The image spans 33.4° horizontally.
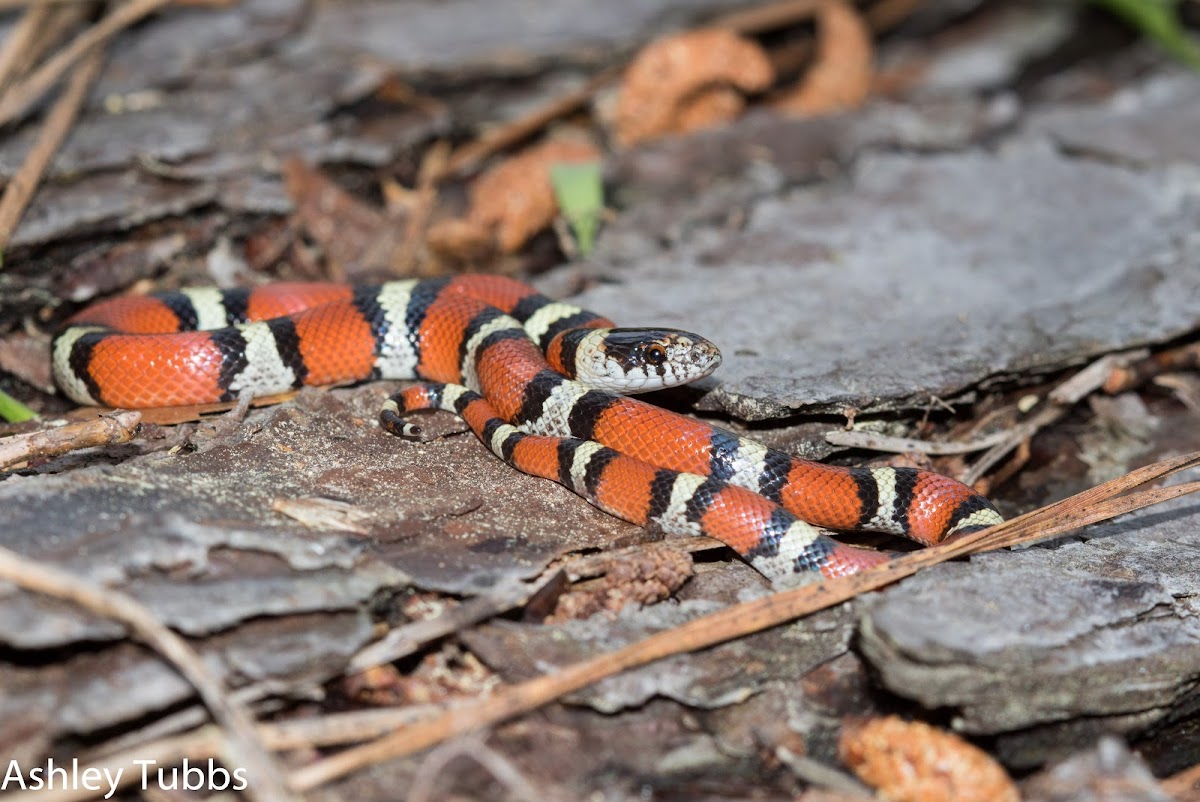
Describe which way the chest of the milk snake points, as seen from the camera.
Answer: to the viewer's right

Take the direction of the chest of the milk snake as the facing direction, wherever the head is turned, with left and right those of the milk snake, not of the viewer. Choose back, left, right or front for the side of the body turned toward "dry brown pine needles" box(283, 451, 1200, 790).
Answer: right

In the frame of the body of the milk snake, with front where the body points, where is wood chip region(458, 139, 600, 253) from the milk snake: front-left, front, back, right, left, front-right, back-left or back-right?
left

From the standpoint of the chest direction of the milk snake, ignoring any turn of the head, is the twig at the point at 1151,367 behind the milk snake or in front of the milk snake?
in front

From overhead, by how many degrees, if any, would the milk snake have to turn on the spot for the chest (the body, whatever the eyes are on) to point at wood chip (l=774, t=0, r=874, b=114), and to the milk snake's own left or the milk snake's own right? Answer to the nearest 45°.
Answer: approximately 45° to the milk snake's own left

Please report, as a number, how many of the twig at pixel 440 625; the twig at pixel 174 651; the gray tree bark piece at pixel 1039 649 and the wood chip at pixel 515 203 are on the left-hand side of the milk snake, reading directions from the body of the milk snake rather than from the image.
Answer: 1

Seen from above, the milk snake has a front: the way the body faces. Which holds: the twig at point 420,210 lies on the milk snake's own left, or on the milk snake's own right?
on the milk snake's own left

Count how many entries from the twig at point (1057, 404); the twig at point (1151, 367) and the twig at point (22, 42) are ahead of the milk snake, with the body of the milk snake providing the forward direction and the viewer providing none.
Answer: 2

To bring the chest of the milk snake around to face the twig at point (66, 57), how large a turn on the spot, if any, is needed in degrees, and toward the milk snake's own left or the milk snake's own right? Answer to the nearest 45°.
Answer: approximately 135° to the milk snake's own left
